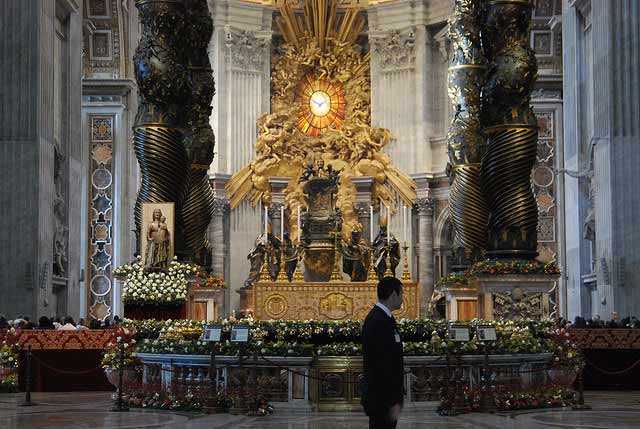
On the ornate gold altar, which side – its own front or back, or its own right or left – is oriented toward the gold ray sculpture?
back

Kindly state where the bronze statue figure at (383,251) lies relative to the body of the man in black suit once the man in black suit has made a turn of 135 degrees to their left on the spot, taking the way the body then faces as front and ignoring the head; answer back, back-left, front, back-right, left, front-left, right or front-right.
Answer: front-right

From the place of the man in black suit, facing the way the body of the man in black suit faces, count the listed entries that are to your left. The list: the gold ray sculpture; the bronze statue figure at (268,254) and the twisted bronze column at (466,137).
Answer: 3

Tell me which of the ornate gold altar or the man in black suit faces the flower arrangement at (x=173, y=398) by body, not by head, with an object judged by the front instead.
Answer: the ornate gold altar

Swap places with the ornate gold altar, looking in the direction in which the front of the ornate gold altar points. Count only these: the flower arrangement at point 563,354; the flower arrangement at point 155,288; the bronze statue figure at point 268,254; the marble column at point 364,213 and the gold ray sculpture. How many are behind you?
3

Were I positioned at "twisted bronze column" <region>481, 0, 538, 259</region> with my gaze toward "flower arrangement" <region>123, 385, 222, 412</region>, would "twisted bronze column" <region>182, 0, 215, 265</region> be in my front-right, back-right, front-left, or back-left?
front-right

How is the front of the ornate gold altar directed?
toward the camera

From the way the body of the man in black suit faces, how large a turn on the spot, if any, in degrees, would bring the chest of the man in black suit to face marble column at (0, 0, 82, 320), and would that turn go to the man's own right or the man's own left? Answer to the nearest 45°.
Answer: approximately 135° to the man's own left

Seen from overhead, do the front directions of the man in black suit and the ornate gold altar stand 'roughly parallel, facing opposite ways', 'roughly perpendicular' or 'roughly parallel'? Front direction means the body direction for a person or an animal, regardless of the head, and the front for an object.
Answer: roughly perpendicular

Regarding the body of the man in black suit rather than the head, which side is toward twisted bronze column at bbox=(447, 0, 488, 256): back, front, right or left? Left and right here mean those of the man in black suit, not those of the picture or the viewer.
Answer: left
